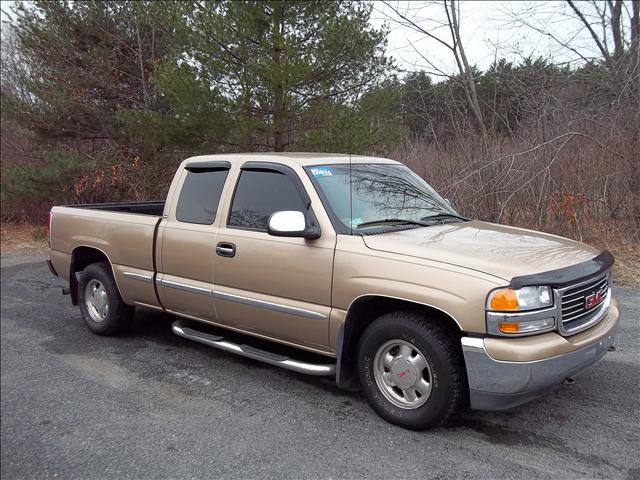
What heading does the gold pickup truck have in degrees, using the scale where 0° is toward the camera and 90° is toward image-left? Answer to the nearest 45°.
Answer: approximately 315°
